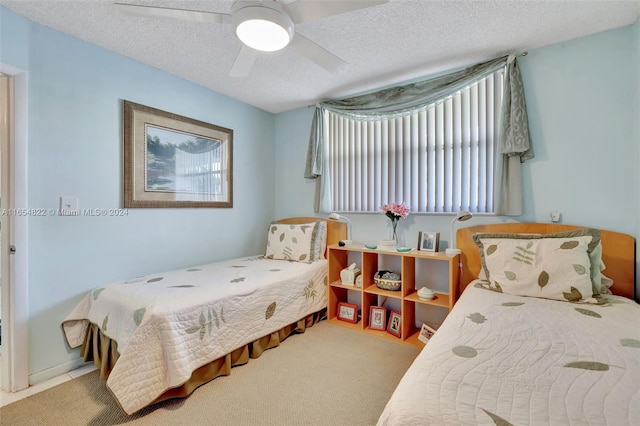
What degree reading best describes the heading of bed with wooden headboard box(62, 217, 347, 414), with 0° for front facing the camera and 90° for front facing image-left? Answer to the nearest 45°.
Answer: approximately 45°

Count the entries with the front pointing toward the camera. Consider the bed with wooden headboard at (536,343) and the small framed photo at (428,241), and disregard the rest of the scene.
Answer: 2

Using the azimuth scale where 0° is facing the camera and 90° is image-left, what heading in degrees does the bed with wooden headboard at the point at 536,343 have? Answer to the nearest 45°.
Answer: approximately 0°

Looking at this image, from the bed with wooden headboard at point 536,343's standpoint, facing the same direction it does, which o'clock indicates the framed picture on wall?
The framed picture on wall is roughly at 3 o'clock from the bed with wooden headboard.

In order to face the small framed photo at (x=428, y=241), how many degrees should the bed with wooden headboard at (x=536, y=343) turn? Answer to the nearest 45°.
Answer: approximately 135° to its right

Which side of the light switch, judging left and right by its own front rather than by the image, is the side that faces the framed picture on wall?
left

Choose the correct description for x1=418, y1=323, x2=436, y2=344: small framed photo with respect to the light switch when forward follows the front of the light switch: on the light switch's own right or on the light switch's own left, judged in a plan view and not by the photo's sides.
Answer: on the light switch's own left
